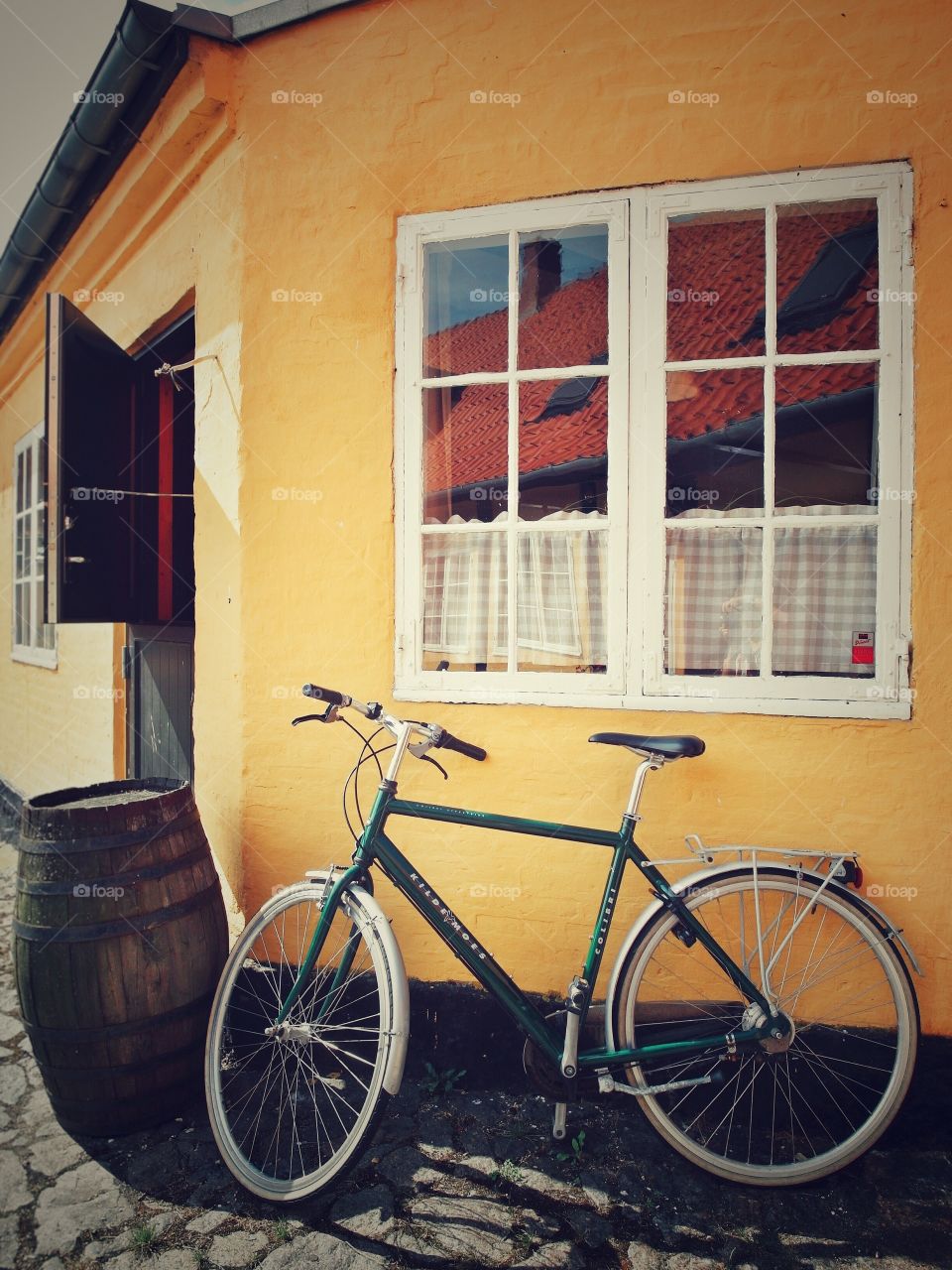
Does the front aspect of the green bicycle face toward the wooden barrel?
yes

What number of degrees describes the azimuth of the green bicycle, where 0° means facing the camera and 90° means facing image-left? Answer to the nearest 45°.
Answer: approximately 90°
